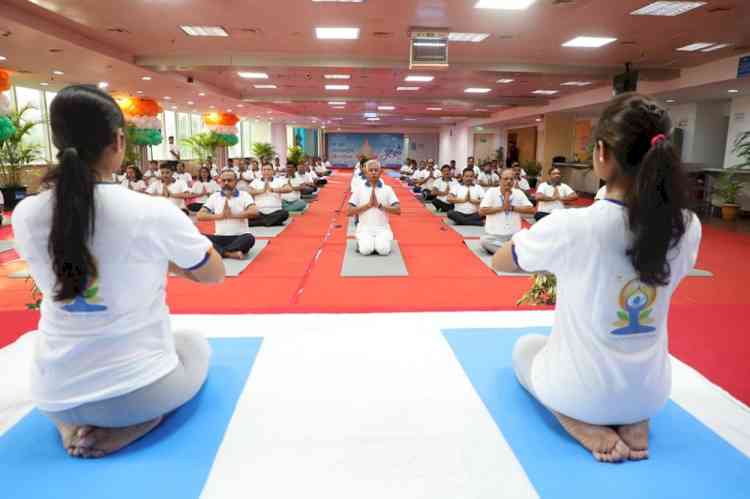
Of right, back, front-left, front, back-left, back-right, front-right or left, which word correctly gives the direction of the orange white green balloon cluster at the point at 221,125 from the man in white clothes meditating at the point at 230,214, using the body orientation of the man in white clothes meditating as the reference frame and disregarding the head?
back

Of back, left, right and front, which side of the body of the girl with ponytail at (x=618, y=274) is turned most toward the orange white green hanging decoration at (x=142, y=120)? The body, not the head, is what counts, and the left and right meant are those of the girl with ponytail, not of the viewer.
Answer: front

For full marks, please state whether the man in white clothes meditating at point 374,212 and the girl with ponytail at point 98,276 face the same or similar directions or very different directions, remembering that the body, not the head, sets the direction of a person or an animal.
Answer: very different directions

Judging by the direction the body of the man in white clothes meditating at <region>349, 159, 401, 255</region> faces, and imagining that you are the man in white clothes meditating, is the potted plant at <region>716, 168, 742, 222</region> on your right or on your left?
on your left

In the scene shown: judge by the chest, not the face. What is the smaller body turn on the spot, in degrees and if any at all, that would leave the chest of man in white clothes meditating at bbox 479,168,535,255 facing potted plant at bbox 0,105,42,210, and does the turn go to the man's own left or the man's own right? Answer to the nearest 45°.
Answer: approximately 90° to the man's own right

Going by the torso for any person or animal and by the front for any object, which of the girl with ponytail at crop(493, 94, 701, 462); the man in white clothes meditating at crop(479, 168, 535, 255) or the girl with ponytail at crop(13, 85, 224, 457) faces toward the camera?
the man in white clothes meditating

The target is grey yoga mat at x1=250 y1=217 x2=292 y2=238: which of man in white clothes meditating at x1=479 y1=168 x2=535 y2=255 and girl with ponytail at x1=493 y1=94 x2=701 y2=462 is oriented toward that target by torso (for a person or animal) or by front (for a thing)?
the girl with ponytail

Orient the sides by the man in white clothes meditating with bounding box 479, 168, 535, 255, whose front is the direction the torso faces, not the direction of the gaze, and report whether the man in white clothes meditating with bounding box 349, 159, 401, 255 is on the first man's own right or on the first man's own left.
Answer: on the first man's own right

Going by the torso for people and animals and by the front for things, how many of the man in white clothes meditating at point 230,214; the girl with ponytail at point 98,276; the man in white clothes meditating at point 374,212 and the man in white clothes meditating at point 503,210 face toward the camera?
3

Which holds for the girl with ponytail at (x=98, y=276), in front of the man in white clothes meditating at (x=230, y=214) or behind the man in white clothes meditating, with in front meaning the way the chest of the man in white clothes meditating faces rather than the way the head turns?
in front

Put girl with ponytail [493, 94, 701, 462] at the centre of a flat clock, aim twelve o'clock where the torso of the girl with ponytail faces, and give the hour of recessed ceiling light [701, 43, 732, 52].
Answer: The recessed ceiling light is roughly at 2 o'clock from the girl with ponytail.
